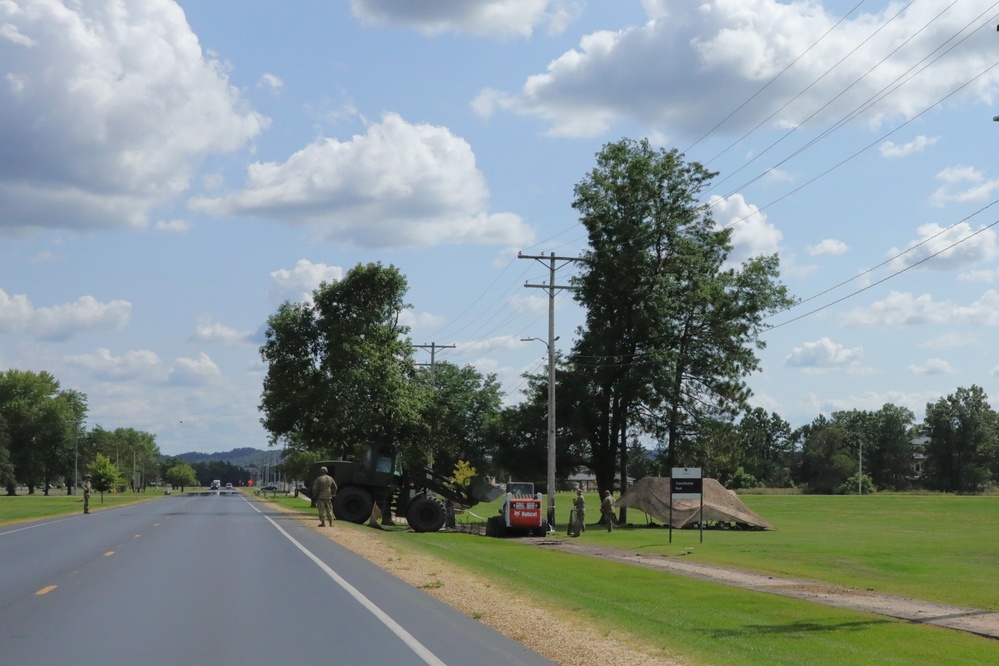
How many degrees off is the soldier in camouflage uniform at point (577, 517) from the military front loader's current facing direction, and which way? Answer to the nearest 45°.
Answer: approximately 45° to its right

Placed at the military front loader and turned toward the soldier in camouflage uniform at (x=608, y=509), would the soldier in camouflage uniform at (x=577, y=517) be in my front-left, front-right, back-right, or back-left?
front-right

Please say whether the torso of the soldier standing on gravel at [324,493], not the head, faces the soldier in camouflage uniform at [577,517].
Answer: no

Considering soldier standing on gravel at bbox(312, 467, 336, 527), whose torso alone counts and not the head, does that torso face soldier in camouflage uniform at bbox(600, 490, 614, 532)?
no

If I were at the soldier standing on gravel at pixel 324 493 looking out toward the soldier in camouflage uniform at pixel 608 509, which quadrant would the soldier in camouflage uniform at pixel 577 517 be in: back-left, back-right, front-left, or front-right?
front-right

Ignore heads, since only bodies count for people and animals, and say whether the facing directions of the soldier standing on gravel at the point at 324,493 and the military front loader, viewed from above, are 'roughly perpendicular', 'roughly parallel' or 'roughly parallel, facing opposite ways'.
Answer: roughly perpendicular

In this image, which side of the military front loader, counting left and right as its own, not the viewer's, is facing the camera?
right

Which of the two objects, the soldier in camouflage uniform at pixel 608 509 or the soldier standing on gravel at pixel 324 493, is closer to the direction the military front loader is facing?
the soldier in camouflage uniform

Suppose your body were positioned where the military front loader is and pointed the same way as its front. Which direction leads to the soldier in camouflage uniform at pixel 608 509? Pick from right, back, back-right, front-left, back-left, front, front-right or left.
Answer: front

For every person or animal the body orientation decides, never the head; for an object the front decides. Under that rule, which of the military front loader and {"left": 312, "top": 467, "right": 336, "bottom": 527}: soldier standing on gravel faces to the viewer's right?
the military front loader

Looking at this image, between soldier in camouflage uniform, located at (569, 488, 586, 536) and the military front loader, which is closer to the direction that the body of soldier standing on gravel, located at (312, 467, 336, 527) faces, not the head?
the military front loader

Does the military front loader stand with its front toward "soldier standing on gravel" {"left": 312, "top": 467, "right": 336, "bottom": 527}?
no
